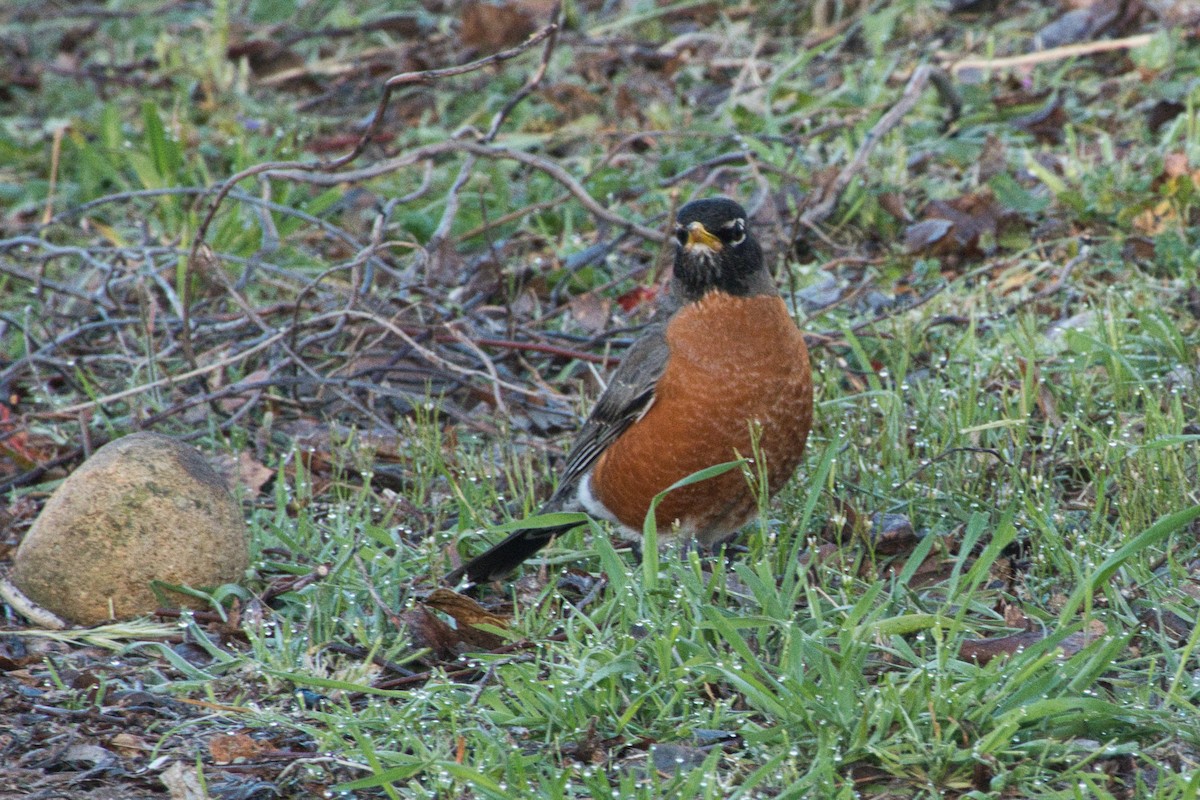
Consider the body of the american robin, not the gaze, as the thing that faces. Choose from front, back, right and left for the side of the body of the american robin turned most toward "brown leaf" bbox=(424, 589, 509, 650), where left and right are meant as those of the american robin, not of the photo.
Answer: right

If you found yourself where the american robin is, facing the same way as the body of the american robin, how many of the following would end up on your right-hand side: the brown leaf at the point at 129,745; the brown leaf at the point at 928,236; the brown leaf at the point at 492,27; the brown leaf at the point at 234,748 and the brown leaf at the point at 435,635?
3

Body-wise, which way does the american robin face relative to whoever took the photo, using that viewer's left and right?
facing the viewer and to the right of the viewer

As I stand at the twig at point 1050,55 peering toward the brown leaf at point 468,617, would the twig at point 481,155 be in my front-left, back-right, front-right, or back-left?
front-right

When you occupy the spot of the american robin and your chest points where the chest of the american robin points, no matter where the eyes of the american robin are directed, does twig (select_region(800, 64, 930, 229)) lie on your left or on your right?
on your left

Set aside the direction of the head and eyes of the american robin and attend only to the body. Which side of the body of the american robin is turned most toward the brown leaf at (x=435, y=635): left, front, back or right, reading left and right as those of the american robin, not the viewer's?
right

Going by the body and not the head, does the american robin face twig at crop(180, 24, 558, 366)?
no

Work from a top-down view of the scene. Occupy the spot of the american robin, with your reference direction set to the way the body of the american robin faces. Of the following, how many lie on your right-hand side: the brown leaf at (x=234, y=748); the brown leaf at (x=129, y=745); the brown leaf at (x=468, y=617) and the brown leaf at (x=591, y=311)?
3

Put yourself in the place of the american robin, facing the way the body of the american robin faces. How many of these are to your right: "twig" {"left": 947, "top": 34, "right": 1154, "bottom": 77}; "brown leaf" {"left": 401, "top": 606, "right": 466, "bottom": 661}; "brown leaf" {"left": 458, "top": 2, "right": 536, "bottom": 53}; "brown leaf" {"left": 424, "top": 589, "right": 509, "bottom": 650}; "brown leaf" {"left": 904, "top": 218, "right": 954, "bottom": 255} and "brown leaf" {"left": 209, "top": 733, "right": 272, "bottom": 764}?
3

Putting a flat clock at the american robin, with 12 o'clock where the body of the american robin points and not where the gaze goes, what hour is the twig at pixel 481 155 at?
The twig is roughly at 7 o'clock from the american robin.

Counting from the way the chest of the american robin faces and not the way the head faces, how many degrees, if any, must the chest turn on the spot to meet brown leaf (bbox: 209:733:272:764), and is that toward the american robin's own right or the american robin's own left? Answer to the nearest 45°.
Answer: approximately 90° to the american robin's own right

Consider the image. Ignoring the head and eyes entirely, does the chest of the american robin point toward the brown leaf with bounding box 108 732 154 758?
no

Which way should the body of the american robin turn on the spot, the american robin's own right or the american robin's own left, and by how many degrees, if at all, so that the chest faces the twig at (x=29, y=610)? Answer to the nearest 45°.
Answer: approximately 135° to the american robin's own right

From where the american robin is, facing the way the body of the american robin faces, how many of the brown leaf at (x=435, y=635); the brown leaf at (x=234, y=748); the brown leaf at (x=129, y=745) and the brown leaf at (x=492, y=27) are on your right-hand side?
3
